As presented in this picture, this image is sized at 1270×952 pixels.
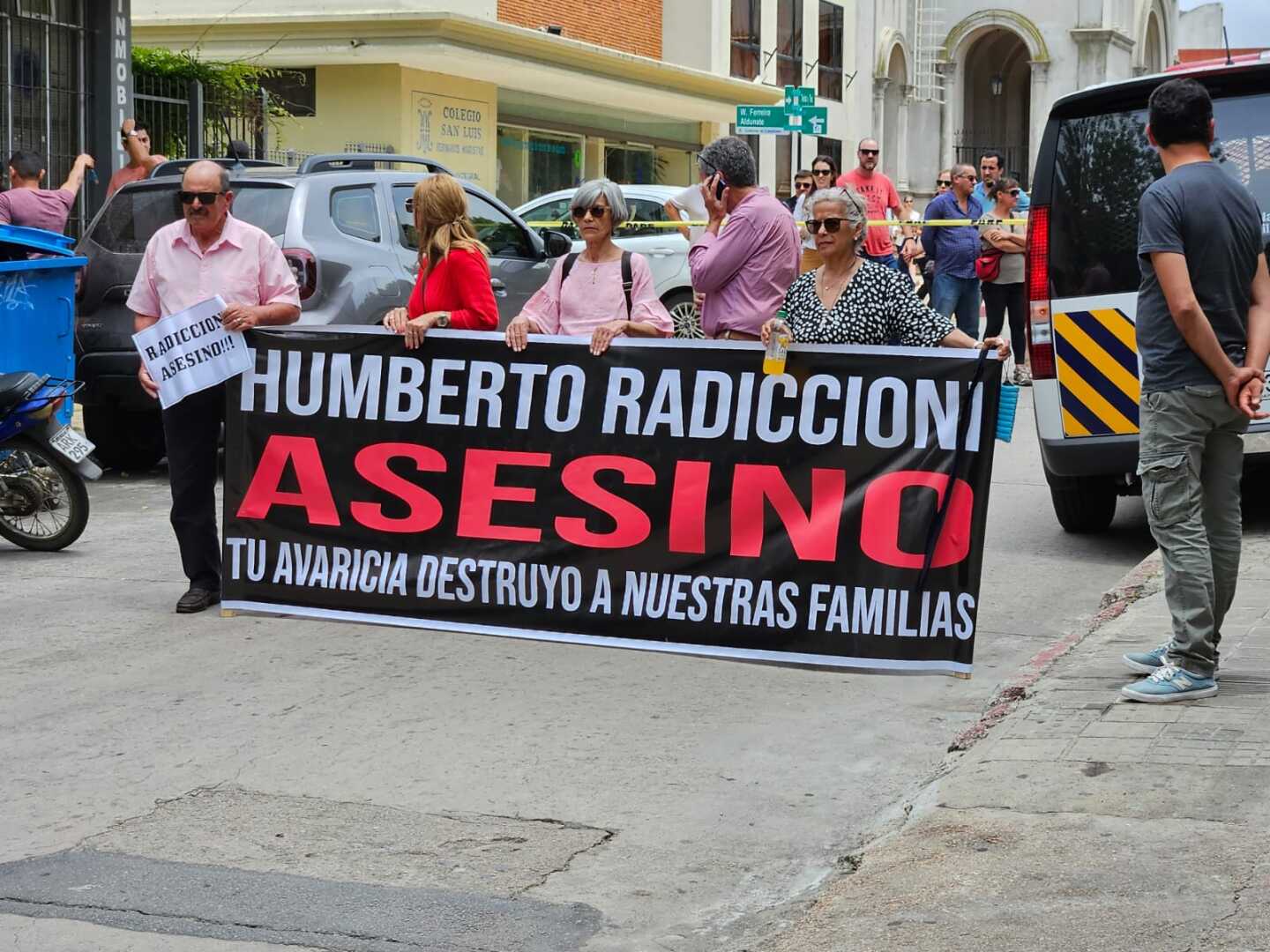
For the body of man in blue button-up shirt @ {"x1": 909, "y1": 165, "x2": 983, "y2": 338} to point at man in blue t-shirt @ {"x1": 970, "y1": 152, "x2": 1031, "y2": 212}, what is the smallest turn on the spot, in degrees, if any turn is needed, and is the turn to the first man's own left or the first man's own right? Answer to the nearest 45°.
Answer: approximately 135° to the first man's own left

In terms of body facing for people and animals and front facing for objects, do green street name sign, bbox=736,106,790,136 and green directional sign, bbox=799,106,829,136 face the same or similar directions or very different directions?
same or similar directions

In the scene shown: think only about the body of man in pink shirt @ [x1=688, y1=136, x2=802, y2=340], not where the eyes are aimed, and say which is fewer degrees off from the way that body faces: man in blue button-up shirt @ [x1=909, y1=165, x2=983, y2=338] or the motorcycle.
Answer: the motorcycle

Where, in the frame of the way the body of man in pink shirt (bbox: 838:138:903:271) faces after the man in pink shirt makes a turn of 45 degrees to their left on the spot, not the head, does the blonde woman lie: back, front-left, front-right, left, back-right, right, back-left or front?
front-right

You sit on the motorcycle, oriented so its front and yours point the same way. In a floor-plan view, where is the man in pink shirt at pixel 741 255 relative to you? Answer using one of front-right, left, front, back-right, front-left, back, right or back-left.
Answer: back

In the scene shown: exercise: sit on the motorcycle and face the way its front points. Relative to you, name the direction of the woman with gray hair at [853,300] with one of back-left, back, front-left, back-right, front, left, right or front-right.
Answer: back

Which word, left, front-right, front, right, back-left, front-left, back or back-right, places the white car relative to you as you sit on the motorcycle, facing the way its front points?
right

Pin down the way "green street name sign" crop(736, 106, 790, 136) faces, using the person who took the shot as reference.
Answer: facing the viewer

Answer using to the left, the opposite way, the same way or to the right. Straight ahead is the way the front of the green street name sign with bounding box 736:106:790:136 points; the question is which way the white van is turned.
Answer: the opposite way

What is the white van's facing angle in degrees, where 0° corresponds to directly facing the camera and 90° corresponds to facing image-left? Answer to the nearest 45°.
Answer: approximately 180°

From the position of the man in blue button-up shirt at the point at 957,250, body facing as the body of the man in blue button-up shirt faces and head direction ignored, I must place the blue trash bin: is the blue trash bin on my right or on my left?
on my right

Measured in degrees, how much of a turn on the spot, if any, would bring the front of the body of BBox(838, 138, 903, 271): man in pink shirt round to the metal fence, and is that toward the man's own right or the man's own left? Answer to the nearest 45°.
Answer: approximately 90° to the man's own right

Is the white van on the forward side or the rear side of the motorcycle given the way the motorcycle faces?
on the rear side

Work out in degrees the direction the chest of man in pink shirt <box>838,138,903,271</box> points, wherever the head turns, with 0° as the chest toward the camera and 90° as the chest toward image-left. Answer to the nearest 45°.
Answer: approximately 0°
